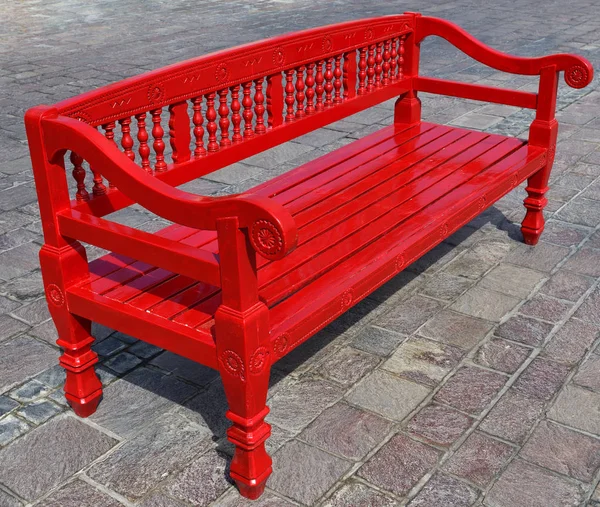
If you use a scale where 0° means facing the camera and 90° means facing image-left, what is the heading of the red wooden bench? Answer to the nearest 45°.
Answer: approximately 315°
